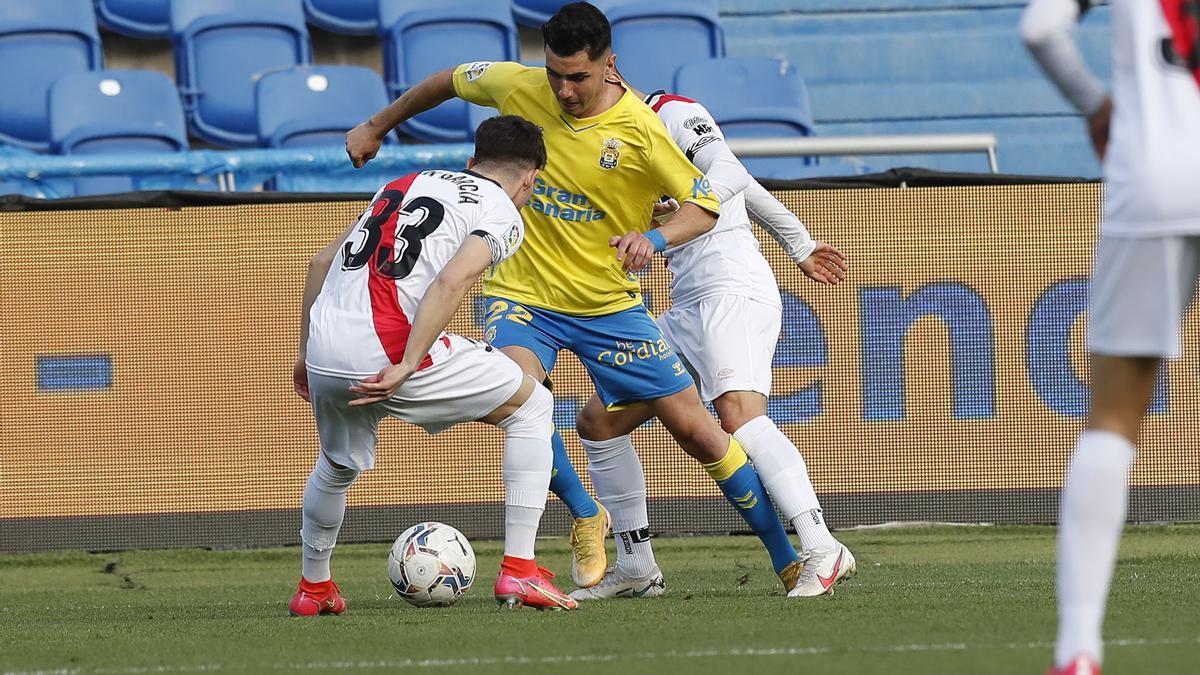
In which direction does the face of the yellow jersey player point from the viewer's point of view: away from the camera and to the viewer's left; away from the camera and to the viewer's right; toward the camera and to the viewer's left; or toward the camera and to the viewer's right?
toward the camera and to the viewer's left

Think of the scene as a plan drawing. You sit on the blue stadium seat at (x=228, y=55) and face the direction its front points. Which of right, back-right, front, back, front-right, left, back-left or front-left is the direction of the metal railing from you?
front-left

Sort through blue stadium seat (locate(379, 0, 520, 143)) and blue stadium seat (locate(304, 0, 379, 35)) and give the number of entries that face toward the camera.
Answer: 2

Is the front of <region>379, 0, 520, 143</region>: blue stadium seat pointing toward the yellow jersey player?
yes

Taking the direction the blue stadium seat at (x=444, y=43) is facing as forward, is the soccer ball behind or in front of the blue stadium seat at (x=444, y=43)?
in front

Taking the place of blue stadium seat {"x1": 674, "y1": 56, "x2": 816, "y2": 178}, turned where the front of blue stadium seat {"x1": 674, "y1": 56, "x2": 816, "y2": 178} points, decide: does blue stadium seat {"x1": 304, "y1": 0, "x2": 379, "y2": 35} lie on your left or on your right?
on your right

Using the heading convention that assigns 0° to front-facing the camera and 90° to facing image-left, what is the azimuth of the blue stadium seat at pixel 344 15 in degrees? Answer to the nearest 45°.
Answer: approximately 0°

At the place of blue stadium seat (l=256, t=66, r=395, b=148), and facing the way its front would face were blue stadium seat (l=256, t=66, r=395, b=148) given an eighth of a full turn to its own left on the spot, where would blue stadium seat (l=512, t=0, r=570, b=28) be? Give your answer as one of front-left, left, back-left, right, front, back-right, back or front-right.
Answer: left

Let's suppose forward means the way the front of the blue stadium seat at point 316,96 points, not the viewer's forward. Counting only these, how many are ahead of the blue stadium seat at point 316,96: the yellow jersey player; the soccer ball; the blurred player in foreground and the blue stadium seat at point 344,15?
3

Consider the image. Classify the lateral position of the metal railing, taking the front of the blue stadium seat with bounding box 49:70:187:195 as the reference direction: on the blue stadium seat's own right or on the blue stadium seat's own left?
on the blue stadium seat's own left

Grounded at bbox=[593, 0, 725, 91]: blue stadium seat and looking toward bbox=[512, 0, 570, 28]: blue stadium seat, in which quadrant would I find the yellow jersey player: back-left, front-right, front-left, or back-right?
back-left
